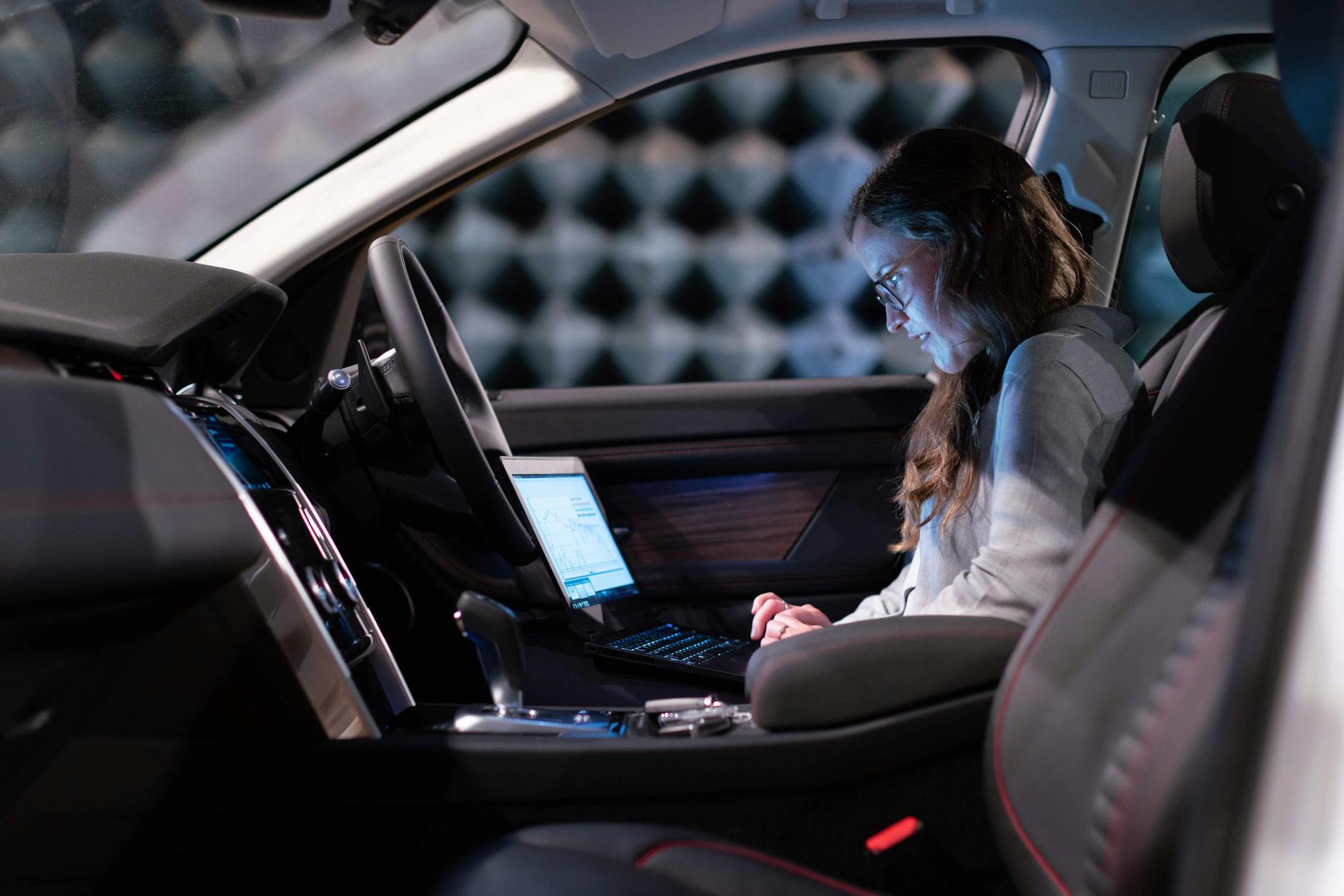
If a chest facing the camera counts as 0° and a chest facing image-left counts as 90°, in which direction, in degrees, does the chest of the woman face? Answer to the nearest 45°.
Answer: approximately 90°

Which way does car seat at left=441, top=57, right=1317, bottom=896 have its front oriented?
to the viewer's left

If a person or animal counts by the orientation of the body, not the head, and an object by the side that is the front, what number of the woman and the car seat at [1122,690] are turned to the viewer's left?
2

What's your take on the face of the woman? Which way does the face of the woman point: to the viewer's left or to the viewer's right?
to the viewer's left
